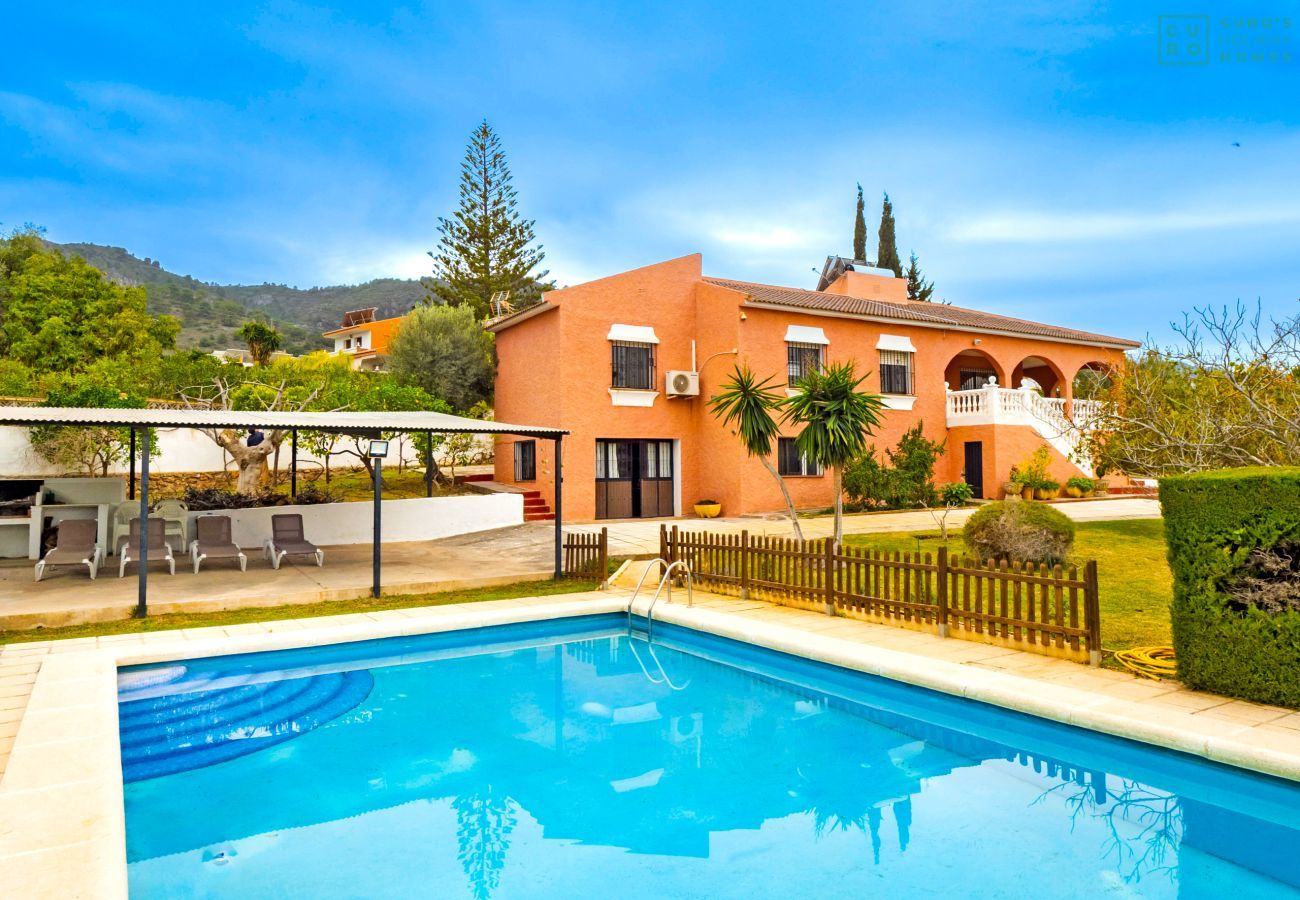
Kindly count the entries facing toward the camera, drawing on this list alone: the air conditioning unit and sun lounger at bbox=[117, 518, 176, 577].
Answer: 2

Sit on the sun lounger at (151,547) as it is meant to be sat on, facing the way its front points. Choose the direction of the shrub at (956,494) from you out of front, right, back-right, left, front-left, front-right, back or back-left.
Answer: left

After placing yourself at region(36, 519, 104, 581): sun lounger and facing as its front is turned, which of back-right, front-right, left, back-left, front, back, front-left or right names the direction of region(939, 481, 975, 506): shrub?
left

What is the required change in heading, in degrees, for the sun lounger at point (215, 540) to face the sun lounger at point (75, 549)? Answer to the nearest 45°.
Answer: approximately 90° to its right

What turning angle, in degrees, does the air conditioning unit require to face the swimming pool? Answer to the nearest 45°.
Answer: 0° — it already faces it

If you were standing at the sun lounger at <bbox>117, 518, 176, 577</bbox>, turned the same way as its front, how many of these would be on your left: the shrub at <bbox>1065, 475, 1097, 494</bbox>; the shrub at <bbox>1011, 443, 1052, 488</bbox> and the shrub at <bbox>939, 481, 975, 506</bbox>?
3

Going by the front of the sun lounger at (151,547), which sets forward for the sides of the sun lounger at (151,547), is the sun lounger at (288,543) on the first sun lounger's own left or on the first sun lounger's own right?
on the first sun lounger's own left

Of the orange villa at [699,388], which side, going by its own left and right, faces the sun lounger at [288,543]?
right

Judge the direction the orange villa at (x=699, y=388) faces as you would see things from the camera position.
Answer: facing the viewer and to the right of the viewer

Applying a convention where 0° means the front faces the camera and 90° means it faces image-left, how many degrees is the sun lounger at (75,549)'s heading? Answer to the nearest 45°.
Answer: approximately 0°

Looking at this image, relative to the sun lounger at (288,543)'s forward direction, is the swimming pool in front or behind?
in front

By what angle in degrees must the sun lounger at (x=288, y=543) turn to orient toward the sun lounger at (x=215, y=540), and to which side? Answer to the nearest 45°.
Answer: approximately 135° to its right

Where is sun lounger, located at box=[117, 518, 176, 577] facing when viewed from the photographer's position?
facing the viewer

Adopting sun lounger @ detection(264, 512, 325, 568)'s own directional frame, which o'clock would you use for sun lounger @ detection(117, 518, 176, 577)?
sun lounger @ detection(117, 518, 176, 577) is roughly at 4 o'clock from sun lounger @ detection(264, 512, 325, 568).

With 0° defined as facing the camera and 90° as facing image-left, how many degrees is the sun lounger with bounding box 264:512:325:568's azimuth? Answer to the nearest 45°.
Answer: approximately 315°
